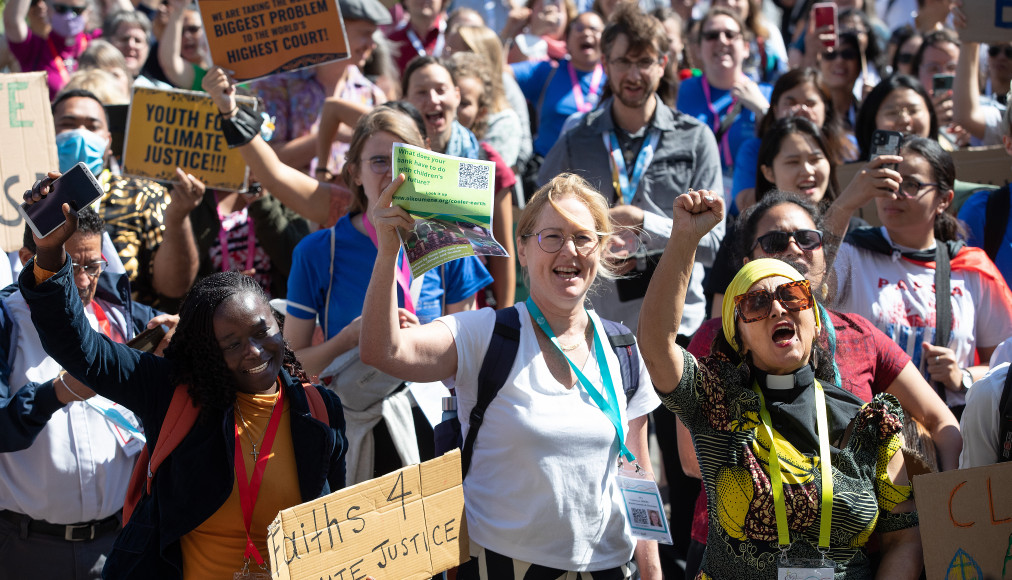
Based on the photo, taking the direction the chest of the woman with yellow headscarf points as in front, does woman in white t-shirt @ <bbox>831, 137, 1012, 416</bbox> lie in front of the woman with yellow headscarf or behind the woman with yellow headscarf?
behind

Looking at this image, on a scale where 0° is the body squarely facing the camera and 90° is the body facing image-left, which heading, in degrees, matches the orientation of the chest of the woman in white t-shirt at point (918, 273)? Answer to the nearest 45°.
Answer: approximately 45°

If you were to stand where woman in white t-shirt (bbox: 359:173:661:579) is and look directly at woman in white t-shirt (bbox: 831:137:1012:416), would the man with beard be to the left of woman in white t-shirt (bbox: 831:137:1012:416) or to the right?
left

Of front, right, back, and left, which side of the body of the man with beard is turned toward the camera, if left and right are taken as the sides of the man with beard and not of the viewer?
front

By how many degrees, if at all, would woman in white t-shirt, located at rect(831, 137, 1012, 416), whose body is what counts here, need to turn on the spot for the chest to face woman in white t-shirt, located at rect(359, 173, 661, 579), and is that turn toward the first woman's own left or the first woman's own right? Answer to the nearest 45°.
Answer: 0° — they already face them

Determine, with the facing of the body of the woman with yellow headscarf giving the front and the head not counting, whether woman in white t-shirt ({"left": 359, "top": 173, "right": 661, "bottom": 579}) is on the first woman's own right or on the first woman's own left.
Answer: on the first woman's own right

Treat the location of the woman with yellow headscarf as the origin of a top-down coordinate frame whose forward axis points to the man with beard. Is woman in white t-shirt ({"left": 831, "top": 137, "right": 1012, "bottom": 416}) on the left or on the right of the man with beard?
right

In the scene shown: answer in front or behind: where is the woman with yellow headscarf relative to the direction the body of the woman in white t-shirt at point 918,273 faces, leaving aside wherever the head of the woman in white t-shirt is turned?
in front

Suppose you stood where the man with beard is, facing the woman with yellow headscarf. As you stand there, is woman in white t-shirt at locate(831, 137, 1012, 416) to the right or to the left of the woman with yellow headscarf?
left

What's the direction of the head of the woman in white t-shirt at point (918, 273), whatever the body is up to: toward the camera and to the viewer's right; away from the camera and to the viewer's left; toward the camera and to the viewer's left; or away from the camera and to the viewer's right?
toward the camera and to the viewer's left

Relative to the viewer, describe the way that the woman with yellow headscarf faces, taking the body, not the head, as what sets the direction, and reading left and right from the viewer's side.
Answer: facing the viewer

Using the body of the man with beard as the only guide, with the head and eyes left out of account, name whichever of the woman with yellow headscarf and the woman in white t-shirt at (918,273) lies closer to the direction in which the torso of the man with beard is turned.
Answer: the woman with yellow headscarf

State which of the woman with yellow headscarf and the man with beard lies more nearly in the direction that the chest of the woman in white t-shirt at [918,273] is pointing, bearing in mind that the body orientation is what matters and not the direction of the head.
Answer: the woman with yellow headscarf

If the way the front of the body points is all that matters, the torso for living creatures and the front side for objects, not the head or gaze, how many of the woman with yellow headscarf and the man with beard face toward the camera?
2
